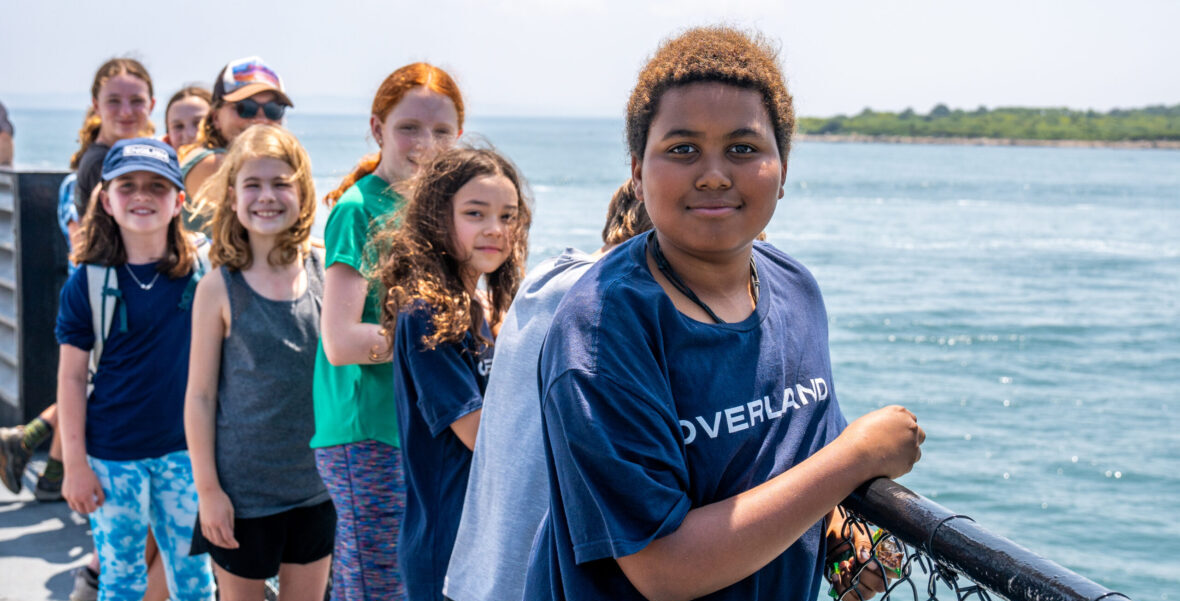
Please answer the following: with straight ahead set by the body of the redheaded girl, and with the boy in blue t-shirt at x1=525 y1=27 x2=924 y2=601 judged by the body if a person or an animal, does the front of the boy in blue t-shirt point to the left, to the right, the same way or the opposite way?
the same way

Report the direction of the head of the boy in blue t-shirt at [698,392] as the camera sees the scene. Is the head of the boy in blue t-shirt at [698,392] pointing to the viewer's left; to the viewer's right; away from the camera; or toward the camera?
toward the camera

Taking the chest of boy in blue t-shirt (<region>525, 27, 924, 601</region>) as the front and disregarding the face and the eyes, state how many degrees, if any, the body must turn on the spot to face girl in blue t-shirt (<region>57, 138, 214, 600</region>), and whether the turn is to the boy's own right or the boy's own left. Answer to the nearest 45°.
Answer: approximately 180°

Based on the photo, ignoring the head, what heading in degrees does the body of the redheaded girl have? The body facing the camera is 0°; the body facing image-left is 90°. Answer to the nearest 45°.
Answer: approximately 315°

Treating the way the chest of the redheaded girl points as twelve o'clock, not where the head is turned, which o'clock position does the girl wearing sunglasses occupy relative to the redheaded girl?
The girl wearing sunglasses is roughly at 7 o'clock from the redheaded girl.

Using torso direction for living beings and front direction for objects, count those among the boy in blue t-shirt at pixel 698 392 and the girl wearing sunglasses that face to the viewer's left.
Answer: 0

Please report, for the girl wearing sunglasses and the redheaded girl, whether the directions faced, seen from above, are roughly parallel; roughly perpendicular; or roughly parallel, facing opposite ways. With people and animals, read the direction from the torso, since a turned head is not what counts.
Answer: roughly parallel

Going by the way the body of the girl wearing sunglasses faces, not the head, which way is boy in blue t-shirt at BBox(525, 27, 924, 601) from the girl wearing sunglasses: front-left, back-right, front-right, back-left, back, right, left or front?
front-right

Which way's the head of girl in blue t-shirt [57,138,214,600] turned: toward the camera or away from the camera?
toward the camera

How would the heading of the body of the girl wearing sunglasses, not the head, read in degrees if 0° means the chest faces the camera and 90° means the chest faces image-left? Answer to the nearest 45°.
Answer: approximately 315°

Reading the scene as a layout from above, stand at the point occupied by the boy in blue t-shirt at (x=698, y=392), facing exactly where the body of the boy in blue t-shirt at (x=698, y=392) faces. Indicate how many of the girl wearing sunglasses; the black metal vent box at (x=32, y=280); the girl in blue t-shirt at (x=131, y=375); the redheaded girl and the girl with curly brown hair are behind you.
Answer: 5
